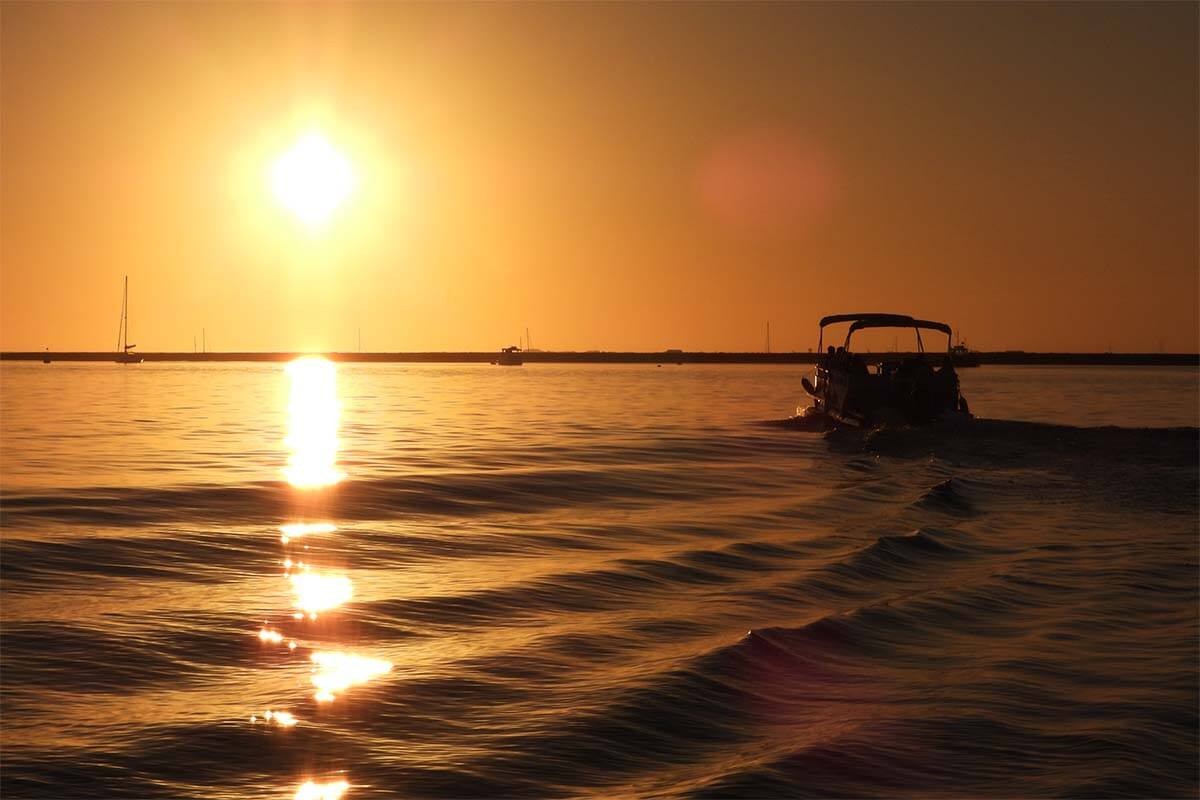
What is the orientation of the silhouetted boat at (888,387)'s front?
away from the camera
